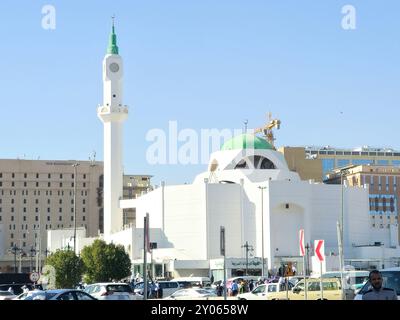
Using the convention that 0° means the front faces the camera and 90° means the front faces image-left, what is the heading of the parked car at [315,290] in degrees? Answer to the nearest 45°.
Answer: approximately 90°
